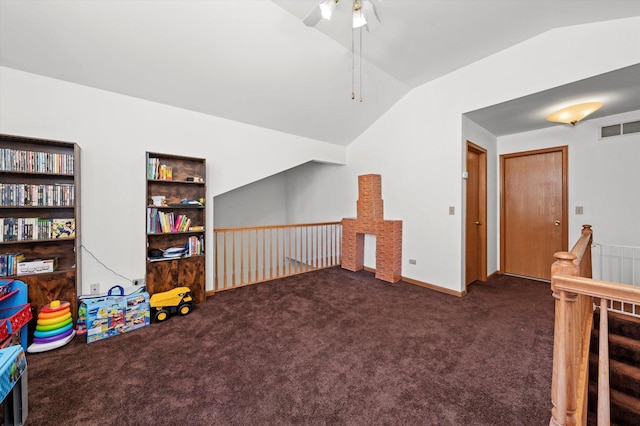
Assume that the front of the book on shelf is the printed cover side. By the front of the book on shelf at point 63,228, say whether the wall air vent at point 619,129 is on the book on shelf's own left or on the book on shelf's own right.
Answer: on the book on shelf's own left

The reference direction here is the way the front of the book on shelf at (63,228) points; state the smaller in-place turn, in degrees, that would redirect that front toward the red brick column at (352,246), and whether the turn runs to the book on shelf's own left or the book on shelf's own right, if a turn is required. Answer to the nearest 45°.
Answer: approximately 90° to the book on shelf's own left

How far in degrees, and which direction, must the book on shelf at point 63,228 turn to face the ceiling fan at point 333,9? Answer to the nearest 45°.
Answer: approximately 45° to its left

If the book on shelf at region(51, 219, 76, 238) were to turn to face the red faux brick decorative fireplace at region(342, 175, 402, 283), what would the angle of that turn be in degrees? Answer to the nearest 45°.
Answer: approximately 90° to its left

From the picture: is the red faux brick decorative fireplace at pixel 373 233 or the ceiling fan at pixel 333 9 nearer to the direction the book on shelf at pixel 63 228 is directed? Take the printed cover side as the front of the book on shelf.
the ceiling fan

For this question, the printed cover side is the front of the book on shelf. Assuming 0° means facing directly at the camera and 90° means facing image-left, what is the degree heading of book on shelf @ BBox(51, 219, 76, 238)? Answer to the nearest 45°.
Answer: approximately 0°

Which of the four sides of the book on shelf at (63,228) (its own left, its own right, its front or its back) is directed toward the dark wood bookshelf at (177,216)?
left
